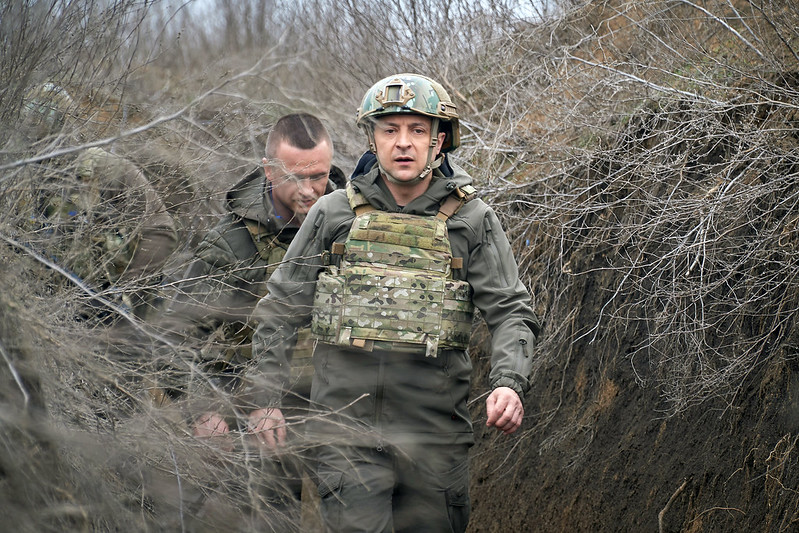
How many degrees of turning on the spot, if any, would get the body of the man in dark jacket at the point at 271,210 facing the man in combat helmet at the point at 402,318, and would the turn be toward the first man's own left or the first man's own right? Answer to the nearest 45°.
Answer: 0° — they already face them

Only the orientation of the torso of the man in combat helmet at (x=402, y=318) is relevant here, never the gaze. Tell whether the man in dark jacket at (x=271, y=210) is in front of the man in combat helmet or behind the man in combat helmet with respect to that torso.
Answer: behind

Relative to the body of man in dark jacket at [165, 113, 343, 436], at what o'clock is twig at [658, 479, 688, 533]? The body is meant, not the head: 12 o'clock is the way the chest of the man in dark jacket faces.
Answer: The twig is roughly at 11 o'clock from the man in dark jacket.

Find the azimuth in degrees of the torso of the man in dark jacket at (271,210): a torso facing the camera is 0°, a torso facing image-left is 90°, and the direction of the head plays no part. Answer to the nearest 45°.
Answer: approximately 315°

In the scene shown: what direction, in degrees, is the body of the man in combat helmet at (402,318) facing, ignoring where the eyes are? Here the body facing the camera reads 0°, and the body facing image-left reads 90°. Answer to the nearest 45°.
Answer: approximately 0°
